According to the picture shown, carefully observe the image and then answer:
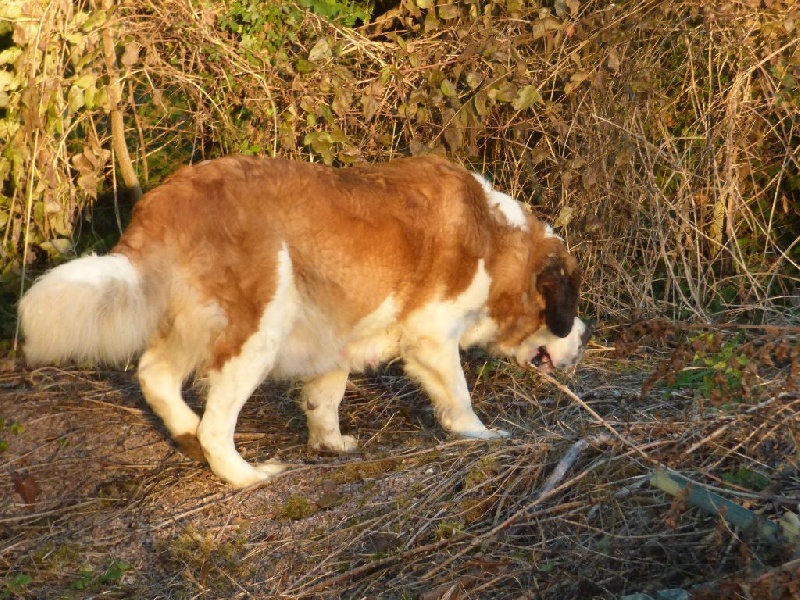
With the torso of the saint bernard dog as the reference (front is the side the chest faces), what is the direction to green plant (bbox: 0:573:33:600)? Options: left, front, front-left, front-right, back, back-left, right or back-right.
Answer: back-right

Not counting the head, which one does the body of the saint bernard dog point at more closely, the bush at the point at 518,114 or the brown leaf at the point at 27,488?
the bush

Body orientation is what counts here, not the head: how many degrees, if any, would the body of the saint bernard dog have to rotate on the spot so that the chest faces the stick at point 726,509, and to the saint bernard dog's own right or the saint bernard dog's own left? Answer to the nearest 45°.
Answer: approximately 45° to the saint bernard dog's own right

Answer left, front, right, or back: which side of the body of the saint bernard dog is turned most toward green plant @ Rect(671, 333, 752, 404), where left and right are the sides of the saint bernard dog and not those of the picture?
front

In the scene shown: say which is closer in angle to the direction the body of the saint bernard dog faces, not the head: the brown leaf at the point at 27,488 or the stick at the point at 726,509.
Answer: the stick

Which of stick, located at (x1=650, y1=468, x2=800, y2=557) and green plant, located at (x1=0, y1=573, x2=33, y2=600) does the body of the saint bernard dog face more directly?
the stick

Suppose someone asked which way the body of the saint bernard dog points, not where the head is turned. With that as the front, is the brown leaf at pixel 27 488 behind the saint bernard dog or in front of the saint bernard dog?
behind

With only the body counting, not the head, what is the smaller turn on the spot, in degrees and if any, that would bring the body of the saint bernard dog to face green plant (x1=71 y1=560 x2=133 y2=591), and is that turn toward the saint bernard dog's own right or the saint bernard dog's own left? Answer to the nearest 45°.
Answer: approximately 135° to the saint bernard dog's own right

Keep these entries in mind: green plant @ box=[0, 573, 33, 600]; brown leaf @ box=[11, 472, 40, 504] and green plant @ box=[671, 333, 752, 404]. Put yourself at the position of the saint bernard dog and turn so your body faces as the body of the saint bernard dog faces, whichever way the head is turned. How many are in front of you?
1

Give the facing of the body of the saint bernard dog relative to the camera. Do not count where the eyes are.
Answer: to the viewer's right
